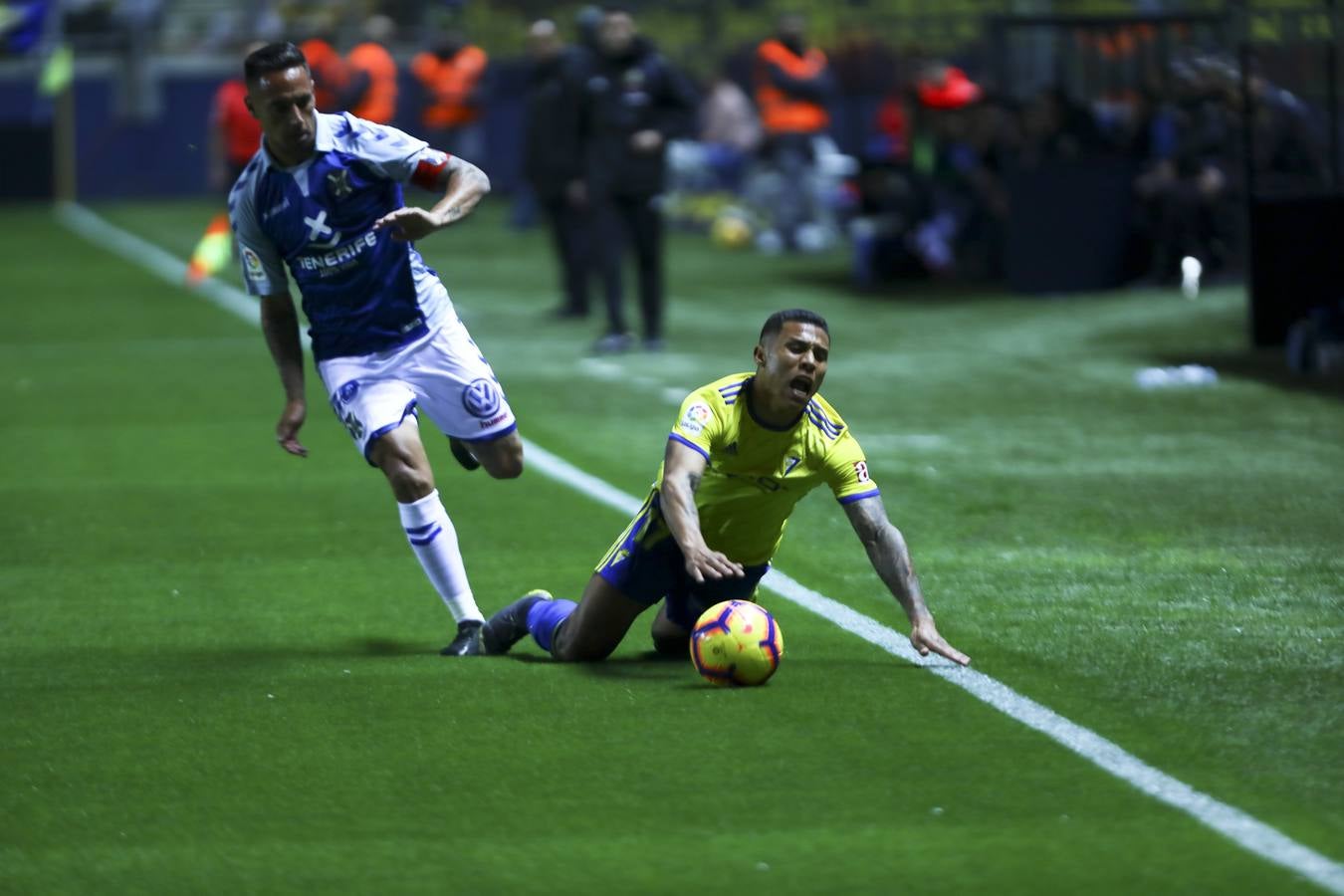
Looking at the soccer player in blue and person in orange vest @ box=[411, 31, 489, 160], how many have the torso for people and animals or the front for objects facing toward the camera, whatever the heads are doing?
1

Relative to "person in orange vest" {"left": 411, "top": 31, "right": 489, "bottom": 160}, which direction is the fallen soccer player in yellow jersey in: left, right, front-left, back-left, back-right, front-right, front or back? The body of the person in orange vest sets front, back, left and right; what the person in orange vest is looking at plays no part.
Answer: front

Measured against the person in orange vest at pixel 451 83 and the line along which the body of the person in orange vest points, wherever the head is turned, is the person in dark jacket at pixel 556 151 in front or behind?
behind

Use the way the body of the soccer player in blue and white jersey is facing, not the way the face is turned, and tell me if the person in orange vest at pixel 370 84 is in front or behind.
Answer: behind

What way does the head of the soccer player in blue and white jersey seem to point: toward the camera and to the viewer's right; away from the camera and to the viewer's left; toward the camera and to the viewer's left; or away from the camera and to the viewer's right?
toward the camera and to the viewer's right

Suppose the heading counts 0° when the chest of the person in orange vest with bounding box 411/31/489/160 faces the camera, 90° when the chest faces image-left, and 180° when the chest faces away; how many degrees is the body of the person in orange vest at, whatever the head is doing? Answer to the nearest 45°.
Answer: approximately 180°

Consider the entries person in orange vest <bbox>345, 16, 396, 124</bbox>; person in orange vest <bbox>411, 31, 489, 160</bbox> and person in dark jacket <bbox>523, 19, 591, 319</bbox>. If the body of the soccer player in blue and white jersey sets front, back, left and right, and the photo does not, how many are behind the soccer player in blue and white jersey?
3

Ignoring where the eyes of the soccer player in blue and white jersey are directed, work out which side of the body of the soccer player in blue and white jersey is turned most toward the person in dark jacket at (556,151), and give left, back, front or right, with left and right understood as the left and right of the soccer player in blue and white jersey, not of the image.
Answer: back

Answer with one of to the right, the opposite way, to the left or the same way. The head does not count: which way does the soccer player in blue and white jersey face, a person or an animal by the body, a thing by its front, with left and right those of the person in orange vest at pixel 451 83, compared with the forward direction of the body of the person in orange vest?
the opposite way

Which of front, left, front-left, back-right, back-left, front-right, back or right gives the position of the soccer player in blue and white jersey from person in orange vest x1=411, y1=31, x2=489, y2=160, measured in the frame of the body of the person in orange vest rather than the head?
back
